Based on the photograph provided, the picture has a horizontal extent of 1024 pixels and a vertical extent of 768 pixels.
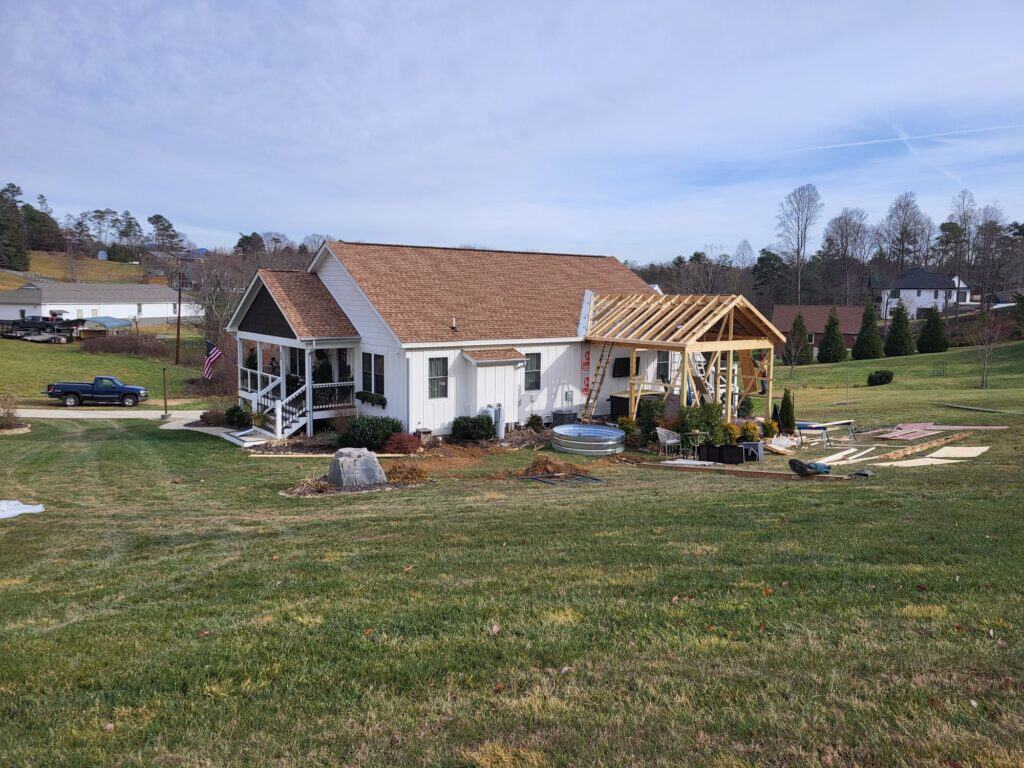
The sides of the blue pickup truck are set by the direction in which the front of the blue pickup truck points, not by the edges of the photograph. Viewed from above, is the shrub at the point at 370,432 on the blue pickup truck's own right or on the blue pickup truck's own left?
on the blue pickup truck's own right

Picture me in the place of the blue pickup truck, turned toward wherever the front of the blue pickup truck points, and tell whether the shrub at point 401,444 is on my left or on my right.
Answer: on my right

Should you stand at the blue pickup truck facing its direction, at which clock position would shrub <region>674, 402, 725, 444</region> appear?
The shrub is roughly at 2 o'clock from the blue pickup truck.

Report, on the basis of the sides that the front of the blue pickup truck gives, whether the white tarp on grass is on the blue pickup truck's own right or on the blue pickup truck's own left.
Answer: on the blue pickup truck's own right

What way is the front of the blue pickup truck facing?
to the viewer's right

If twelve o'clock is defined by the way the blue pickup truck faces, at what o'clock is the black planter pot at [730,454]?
The black planter pot is roughly at 2 o'clock from the blue pickup truck.
